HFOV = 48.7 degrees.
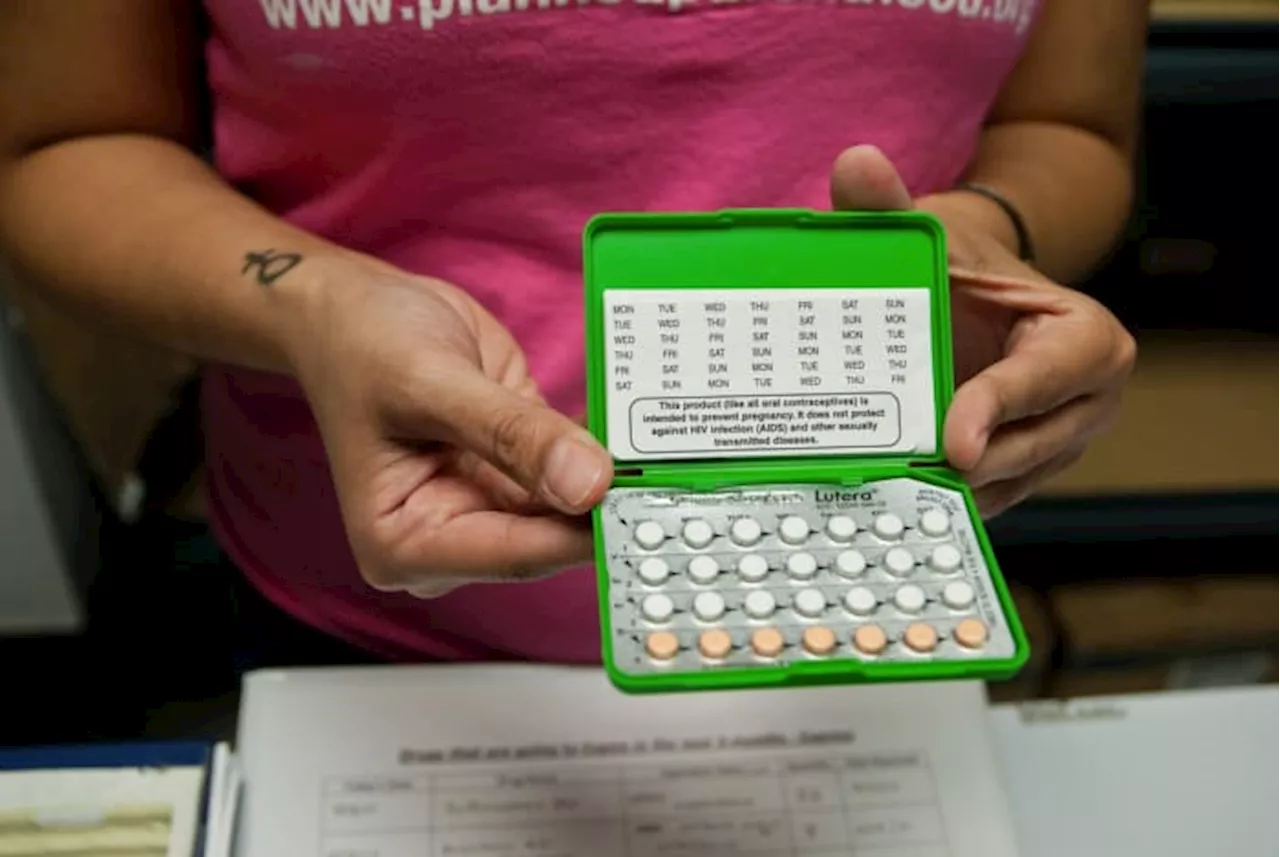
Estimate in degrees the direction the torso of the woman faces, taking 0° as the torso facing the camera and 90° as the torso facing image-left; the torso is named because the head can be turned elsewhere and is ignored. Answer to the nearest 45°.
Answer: approximately 0°
